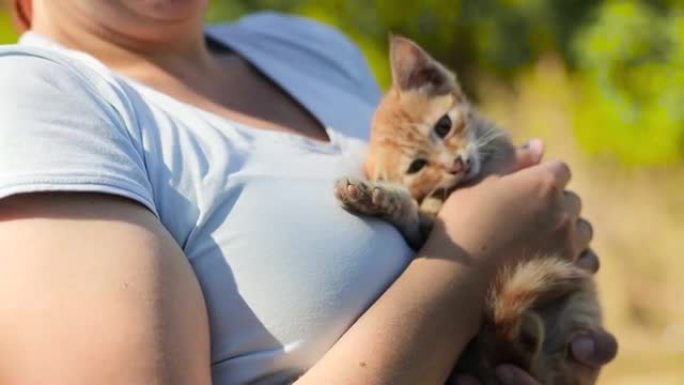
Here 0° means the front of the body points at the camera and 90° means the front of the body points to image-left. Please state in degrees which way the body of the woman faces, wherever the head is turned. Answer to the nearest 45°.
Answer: approximately 315°
